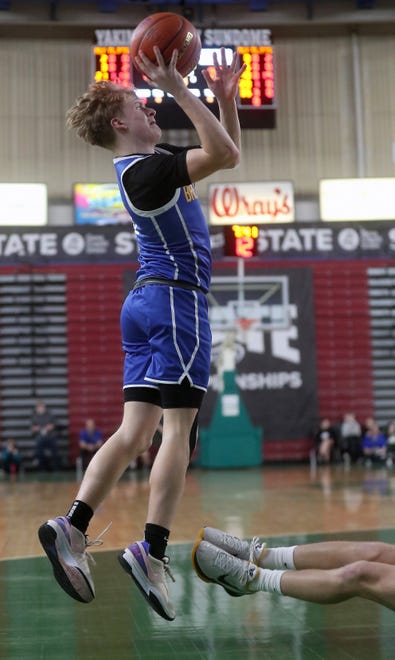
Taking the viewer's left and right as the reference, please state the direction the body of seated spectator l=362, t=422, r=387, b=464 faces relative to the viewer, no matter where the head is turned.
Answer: facing the viewer

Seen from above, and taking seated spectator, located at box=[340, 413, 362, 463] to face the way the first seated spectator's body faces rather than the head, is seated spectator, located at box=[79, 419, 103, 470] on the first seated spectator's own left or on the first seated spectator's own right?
on the first seated spectator's own right

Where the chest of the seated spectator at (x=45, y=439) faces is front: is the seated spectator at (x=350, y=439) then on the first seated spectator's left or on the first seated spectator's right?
on the first seated spectator's left

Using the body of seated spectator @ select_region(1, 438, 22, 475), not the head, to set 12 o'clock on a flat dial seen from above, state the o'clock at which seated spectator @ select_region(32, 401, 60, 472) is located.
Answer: seated spectator @ select_region(32, 401, 60, 472) is roughly at 9 o'clock from seated spectator @ select_region(1, 438, 22, 475).

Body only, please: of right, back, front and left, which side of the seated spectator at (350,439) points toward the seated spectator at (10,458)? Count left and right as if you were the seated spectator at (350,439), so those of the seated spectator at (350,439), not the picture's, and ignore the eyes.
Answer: right

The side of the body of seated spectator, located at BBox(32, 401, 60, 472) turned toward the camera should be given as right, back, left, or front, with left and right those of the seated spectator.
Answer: front

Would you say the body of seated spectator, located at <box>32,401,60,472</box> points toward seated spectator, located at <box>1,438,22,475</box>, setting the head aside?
no

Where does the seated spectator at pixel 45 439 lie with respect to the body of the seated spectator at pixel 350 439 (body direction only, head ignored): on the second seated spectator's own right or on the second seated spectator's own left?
on the second seated spectator's own right

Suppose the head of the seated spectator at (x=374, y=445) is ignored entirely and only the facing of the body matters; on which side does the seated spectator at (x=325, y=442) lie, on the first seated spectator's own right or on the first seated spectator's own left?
on the first seated spectator's own right

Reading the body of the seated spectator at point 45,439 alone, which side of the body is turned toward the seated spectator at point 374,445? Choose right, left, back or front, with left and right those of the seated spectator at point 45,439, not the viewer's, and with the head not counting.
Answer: left

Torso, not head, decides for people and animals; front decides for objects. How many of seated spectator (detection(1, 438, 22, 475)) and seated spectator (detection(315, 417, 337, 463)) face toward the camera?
2

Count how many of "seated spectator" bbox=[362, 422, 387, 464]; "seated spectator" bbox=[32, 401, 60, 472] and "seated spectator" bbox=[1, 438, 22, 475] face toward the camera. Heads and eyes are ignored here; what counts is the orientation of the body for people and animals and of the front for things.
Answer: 3

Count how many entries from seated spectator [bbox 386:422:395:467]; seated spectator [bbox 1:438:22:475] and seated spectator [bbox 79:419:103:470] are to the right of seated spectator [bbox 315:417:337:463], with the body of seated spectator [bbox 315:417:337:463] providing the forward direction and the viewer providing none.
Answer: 2

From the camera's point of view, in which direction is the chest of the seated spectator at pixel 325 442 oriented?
toward the camera

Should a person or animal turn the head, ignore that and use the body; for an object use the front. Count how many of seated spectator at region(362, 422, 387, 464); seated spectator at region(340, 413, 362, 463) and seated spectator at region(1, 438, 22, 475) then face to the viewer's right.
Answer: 0
